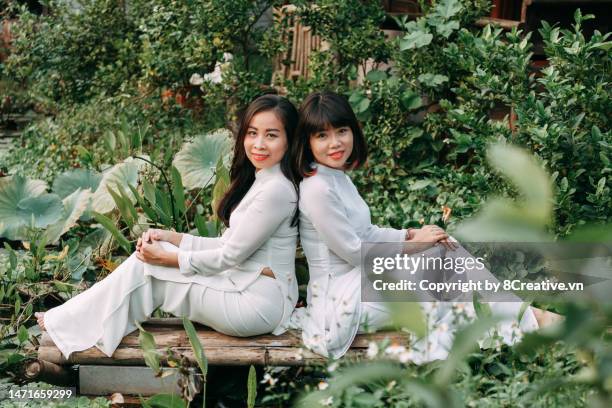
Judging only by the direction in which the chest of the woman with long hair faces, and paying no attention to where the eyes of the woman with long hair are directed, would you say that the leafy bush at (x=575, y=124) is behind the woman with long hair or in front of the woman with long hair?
behind

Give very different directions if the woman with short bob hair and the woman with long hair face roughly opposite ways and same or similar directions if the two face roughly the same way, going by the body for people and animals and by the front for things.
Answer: very different directions

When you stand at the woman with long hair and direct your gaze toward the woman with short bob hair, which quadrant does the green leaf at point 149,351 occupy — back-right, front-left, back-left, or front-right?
back-right

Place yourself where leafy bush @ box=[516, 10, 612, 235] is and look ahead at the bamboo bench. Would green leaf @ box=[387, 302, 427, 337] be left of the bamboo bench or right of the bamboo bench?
left

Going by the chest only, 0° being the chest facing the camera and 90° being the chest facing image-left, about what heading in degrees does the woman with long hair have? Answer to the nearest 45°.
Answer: approximately 90°

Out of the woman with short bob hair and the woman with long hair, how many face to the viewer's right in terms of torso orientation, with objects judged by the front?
1

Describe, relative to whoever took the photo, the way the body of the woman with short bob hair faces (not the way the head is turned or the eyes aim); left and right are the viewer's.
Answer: facing to the right of the viewer

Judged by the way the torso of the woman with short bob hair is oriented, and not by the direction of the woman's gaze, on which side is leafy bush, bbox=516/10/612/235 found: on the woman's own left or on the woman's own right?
on the woman's own left
